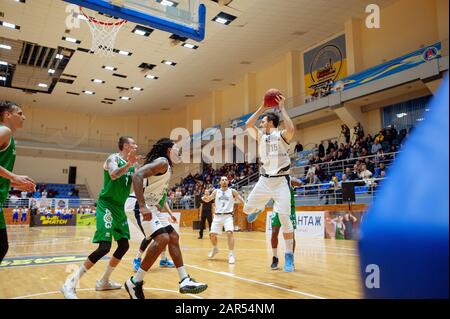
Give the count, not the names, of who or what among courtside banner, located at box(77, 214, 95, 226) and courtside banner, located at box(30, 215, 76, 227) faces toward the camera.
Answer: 2

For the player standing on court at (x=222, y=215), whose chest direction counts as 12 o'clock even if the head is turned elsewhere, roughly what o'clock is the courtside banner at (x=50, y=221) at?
The courtside banner is roughly at 5 o'clock from the player standing on court.

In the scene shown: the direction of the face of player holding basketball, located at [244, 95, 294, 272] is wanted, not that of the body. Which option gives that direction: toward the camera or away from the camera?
toward the camera

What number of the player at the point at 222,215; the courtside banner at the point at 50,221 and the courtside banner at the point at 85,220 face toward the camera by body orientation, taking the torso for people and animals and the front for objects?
3

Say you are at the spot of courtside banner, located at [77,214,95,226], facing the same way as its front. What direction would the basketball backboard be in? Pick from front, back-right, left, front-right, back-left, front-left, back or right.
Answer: front

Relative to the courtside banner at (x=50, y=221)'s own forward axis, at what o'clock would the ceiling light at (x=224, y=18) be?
The ceiling light is roughly at 11 o'clock from the courtside banner.

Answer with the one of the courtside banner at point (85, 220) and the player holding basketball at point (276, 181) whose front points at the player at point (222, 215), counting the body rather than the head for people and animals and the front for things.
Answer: the courtside banner

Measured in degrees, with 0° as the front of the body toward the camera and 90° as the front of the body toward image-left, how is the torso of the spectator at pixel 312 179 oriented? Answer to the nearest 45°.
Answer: approximately 45°

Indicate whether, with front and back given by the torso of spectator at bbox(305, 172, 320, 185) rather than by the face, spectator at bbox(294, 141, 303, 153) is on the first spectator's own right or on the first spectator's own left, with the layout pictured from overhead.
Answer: on the first spectator's own right

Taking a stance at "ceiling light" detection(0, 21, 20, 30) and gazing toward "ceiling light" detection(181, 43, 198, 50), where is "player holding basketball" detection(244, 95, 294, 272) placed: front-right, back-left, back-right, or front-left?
front-right

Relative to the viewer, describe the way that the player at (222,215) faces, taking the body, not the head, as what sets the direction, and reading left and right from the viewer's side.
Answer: facing the viewer

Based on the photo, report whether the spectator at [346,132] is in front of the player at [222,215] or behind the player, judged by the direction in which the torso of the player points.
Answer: behind

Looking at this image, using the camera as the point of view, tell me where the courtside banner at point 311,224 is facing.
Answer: facing the viewer and to the left of the viewer

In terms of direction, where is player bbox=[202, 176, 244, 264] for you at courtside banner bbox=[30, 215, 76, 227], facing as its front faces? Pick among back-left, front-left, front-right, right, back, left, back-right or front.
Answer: front

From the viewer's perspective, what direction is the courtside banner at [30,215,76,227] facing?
toward the camera

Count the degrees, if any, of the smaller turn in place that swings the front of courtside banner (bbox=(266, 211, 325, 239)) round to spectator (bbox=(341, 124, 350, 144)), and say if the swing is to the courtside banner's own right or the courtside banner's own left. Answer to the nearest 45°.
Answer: approximately 135° to the courtside banner's own right
